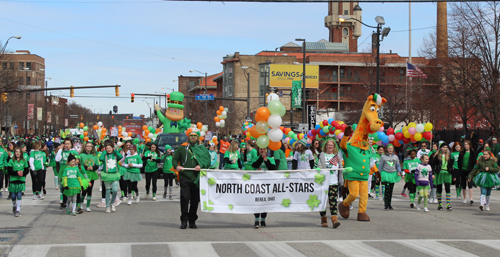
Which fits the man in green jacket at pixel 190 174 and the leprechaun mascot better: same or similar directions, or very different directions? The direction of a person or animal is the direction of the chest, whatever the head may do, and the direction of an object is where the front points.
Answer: same or similar directions

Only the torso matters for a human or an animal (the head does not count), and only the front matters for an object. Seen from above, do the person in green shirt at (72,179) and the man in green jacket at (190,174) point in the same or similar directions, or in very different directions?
same or similar directions

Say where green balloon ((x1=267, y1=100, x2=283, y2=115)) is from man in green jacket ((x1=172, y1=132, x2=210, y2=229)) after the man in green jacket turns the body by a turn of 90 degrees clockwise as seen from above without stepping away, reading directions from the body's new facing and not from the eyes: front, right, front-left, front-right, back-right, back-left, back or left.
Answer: back

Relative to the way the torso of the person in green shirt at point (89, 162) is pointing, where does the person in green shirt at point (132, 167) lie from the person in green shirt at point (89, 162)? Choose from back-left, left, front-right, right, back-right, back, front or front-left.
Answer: back-left

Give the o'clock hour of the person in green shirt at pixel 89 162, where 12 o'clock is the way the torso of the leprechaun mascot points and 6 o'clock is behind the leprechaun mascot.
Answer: The person in green shirt is roughly at 12 o'clock from the leprechaun mascot.

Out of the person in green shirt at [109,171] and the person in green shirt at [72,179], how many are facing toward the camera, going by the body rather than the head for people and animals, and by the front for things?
2

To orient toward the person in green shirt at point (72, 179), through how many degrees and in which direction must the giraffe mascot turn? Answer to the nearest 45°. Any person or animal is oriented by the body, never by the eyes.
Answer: approximately 135° to its right

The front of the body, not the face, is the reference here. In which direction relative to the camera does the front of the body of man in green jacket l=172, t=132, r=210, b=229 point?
toward the camera

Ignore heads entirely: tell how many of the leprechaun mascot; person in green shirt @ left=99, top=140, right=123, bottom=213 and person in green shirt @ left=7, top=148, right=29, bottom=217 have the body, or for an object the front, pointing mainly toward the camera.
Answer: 3

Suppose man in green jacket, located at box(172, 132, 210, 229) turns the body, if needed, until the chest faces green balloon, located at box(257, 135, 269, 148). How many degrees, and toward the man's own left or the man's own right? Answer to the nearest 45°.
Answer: approximately 90° to the man's own left
